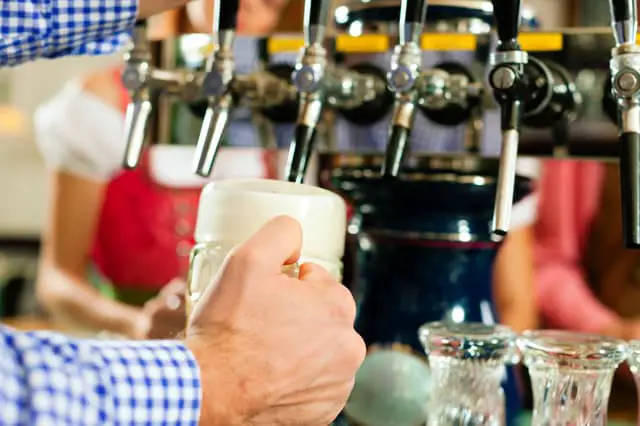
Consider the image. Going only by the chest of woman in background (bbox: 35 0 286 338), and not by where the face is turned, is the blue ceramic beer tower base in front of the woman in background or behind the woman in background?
in front

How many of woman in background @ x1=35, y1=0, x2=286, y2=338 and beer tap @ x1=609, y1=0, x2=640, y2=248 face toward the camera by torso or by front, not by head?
2

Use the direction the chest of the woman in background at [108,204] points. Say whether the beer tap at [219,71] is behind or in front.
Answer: in front

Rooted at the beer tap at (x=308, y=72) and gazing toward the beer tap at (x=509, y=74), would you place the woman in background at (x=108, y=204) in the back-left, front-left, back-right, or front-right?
back-left

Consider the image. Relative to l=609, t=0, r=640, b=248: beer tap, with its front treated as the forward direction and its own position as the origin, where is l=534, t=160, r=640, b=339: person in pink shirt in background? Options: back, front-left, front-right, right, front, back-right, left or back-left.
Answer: back
